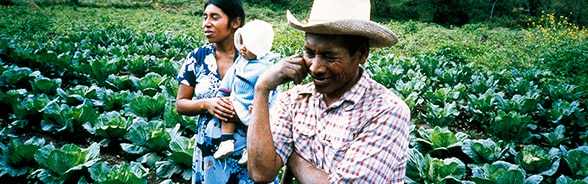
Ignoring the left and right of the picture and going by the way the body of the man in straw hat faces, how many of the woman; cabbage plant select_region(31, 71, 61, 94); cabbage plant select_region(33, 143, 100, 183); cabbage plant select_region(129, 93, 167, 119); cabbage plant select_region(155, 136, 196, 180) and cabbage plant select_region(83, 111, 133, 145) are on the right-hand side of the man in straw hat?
6

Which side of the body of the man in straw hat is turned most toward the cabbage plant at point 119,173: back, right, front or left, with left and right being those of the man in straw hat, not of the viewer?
right

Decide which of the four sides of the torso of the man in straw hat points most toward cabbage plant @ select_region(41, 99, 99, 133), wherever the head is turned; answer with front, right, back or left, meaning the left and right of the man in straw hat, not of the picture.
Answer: right

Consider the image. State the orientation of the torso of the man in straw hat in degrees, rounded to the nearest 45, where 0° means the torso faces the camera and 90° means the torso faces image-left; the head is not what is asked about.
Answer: approximately 45°

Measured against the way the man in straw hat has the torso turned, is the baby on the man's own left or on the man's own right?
on the man's own right

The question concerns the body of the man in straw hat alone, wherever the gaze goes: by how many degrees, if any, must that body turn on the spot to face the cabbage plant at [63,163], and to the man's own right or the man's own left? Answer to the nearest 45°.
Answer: approximately 90° to the man's own right

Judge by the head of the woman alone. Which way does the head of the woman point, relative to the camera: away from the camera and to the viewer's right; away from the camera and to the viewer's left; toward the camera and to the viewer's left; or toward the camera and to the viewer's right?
toward the camera and to the viewer's left

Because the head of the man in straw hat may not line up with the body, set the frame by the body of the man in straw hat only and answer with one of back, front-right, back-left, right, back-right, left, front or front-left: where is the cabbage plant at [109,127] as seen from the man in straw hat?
right

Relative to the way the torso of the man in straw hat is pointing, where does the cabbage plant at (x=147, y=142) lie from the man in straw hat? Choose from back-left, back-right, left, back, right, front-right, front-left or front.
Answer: right

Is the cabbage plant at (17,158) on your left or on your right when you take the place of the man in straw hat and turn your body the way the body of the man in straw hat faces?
on your right

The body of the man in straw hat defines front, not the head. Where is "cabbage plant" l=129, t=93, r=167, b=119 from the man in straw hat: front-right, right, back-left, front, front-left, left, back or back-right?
right
